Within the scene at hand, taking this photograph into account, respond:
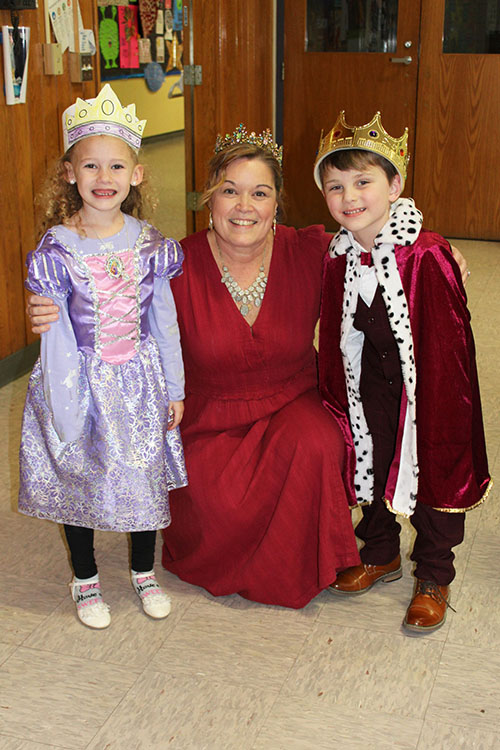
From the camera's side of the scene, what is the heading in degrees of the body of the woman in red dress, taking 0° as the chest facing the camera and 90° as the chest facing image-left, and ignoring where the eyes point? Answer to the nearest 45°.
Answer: approximately 0°

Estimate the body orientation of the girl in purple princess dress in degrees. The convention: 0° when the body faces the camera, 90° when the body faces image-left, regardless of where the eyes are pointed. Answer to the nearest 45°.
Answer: approximately 0°

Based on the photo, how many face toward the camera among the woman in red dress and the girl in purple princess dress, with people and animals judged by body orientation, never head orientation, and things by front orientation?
2

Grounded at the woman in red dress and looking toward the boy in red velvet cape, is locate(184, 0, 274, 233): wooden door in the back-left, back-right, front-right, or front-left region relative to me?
back-left

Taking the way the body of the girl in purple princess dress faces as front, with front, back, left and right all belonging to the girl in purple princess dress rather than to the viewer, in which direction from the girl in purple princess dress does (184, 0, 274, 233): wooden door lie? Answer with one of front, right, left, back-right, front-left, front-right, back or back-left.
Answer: back

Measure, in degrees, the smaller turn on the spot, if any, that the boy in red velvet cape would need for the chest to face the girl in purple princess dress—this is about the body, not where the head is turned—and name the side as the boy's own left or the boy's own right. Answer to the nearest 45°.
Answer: approximately 45° to the boy's own right

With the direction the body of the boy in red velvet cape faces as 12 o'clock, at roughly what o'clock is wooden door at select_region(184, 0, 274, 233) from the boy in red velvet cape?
The wooden door is roughly at 4 o'clock from the boy in red velvet cape.

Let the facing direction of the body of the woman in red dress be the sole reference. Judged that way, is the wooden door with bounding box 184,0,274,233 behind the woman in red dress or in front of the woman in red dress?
behind

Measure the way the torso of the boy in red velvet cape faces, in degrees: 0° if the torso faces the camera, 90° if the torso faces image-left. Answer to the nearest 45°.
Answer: approximately 45°

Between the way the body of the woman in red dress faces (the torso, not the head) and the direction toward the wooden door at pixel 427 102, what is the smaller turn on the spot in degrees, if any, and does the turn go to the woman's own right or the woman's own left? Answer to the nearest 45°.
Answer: approximately 180°
